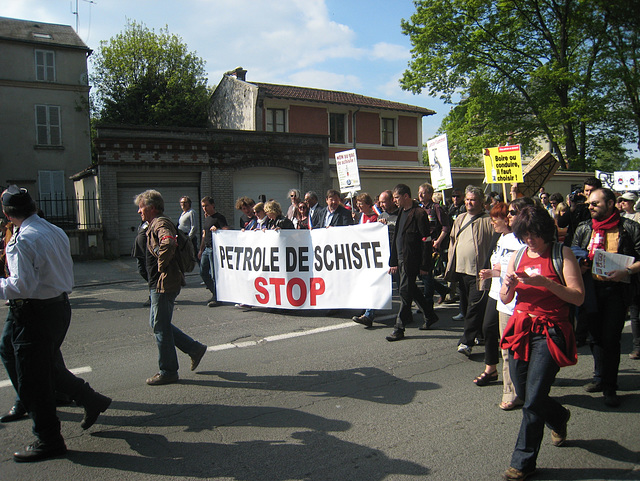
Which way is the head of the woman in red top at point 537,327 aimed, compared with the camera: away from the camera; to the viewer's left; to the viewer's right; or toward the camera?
toward the camera

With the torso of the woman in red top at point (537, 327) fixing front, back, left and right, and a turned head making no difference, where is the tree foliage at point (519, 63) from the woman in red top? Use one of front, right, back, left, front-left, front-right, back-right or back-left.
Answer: back-right

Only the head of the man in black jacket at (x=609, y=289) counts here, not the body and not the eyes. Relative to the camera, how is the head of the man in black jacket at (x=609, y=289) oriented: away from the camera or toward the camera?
toward the camera

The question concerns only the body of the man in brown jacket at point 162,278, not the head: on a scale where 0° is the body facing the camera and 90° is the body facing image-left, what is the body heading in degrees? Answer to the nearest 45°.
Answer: approximately 90°

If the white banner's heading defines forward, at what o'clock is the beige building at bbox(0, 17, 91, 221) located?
The beige building is roughly at 5 o'clock from the white banner.

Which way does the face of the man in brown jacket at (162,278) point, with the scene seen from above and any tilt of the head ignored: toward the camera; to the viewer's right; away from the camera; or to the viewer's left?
to the viewer's left

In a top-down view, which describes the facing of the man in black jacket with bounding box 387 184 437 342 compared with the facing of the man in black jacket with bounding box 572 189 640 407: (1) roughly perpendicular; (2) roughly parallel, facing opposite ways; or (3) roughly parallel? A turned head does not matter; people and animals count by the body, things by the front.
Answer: roughly parallel

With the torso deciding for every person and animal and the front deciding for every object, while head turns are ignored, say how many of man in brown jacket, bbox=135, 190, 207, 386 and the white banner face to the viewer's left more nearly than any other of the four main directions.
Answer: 1

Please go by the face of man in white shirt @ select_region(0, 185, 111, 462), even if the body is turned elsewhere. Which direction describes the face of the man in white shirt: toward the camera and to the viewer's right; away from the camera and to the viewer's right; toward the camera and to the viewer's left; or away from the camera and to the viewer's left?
away from the camera and to the viewer's left

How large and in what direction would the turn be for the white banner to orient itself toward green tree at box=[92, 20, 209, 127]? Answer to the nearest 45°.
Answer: approximately 180°

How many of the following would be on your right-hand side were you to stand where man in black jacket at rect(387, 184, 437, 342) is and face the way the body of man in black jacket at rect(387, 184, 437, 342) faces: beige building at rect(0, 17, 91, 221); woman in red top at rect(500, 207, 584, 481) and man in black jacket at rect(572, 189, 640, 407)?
1

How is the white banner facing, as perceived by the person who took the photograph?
facing the viewer

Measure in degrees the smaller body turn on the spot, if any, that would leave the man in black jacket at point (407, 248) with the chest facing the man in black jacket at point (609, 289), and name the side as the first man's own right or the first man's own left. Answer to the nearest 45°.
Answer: approximately 90° to the first man's own left

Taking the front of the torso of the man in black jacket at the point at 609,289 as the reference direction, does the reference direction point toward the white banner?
no

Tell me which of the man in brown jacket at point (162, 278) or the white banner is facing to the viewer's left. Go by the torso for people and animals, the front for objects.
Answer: the man in brown jacket

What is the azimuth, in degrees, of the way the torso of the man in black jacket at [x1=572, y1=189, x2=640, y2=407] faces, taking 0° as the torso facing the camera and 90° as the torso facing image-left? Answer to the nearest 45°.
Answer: approximately 45°

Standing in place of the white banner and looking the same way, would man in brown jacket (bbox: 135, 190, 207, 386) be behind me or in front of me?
in front

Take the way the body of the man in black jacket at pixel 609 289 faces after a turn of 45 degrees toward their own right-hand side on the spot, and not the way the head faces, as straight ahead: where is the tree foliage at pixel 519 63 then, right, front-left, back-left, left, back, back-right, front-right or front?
right

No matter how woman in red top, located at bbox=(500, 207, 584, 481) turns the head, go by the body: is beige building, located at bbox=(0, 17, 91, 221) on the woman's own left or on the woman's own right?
on the woman's own right
